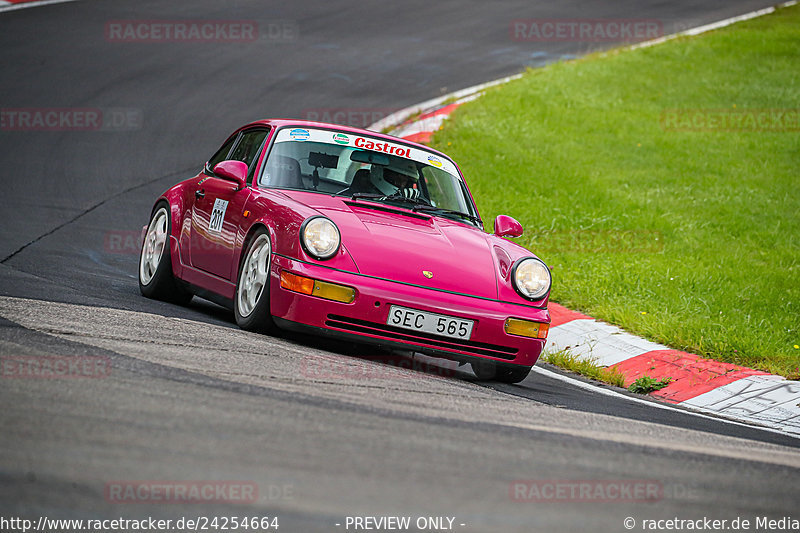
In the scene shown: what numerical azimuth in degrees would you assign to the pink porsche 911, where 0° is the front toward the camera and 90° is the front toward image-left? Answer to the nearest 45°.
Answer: approximately 315°
